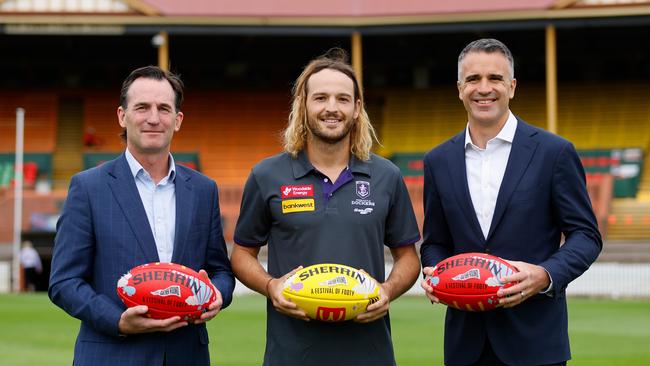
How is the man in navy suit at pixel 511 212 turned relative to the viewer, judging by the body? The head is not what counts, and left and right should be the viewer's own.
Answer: facing the viewer and to the left of the viewer

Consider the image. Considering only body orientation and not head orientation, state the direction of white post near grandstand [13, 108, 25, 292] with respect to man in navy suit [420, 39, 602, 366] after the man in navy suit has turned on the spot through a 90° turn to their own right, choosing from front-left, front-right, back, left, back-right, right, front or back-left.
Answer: front

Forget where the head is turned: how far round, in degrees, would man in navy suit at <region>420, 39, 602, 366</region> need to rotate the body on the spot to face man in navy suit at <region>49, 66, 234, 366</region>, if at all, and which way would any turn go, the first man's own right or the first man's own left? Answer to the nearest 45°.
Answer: approximately 45° to the first man's own right
